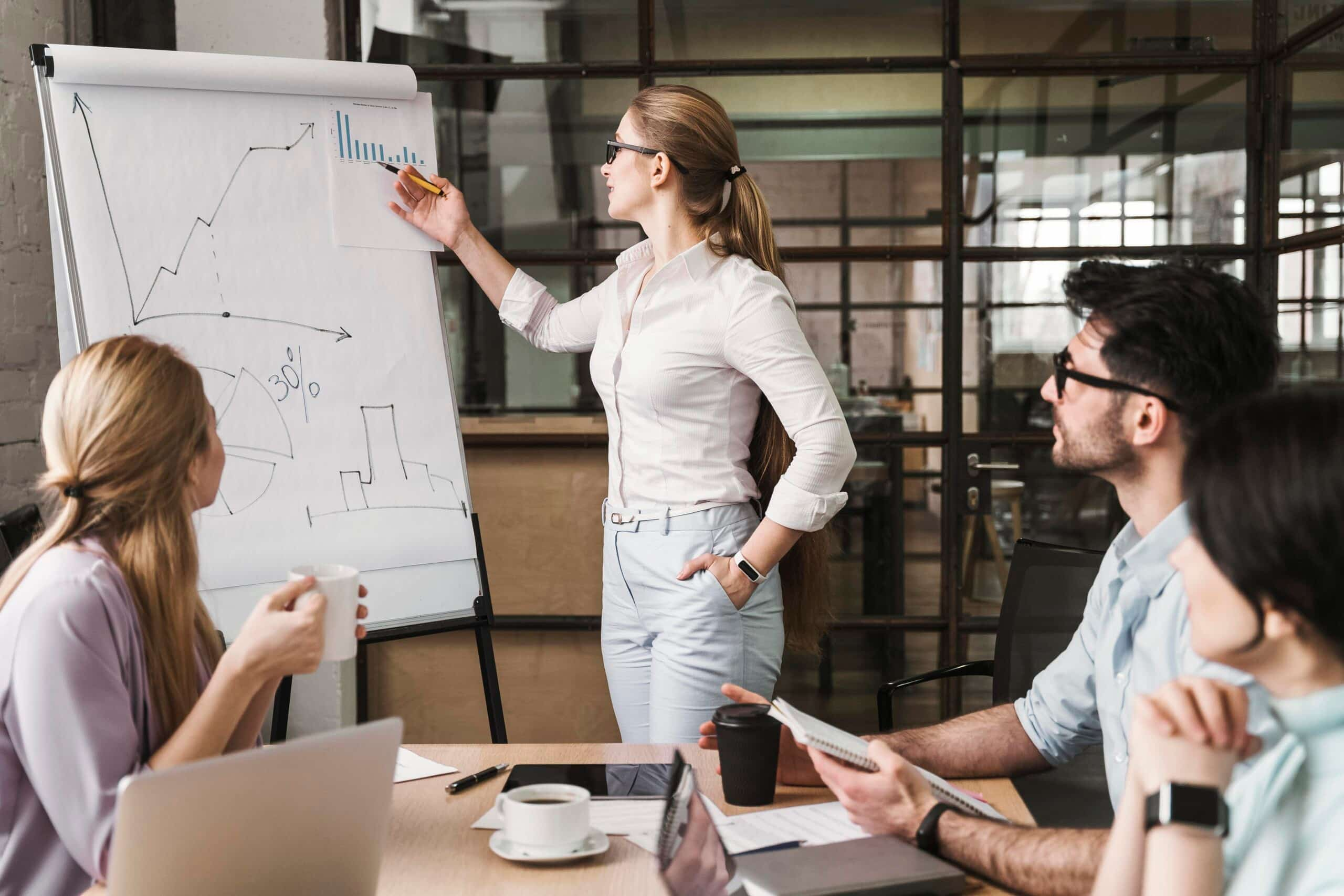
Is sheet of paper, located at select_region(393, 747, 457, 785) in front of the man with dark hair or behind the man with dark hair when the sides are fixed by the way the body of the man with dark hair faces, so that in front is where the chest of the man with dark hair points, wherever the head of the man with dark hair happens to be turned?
in front

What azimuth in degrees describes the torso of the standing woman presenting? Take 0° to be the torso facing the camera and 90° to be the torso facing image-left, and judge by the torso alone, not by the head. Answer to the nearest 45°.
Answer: approximately 45°

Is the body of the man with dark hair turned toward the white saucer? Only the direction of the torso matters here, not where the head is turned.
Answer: yes

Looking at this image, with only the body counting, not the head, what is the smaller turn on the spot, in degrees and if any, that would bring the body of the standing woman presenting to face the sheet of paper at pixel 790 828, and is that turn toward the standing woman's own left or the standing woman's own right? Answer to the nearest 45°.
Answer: approximately 45° to the standing woman's own left

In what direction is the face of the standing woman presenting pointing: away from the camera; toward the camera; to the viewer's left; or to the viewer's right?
to the viewer's left

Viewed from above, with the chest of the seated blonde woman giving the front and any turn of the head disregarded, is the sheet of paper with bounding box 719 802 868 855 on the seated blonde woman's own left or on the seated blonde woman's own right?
on the seated blonde woman's own right

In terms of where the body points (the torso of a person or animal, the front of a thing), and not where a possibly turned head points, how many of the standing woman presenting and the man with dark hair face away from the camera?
0

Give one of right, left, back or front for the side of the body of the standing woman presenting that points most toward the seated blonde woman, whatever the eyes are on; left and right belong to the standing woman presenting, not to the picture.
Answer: front

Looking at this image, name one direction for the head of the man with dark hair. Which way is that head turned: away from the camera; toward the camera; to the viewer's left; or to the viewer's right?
to the viewer's left

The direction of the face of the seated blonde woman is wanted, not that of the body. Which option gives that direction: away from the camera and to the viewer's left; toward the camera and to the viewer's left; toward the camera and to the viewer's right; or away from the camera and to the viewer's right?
away from the camera and to the viewer's right

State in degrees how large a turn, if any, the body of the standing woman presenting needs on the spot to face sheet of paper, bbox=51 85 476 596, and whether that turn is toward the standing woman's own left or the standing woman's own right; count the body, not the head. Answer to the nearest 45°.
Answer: approximately 45° to the standing woman's own right

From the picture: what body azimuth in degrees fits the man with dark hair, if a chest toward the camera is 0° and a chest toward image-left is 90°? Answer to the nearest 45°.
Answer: approximately 45°

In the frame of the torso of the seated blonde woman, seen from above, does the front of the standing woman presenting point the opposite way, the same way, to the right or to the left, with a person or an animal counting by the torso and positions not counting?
the opposite way

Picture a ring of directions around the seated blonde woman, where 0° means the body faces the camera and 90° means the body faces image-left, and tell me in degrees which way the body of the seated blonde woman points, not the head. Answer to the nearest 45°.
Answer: approximately 225°
